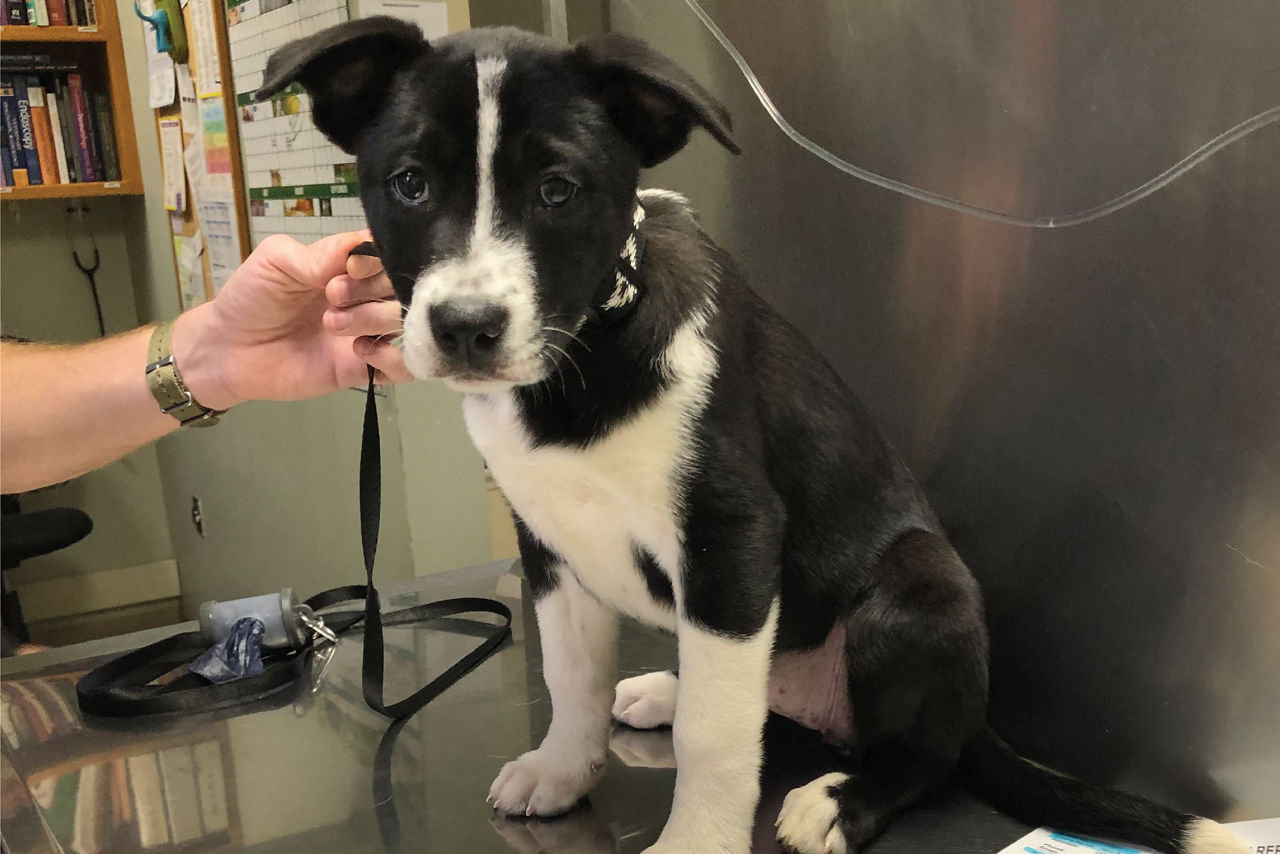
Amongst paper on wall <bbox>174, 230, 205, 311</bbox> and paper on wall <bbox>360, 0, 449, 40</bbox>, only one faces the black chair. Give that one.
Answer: paper on wall <bbox>174, 230, 205, 311</bbox>

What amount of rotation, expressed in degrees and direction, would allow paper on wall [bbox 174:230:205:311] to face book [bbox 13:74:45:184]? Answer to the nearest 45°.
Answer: approximately 90° to its right

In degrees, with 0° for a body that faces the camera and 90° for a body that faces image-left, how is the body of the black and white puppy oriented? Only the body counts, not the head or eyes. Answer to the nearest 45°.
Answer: approximately 45°

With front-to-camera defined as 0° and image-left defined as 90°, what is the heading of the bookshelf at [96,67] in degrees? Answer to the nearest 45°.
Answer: approximately 0°

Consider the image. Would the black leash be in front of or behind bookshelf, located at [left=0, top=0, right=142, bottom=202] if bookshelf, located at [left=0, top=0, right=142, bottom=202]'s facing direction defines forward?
in front

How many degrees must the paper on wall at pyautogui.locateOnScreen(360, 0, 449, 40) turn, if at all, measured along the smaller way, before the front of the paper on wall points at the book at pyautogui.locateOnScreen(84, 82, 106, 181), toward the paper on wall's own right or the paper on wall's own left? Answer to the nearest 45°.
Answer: approximately 135° to the paper on wall's own right

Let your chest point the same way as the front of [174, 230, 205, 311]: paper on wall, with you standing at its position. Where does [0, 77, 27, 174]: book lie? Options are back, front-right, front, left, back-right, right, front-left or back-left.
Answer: right

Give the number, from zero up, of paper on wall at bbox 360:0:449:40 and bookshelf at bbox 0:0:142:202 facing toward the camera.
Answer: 2
